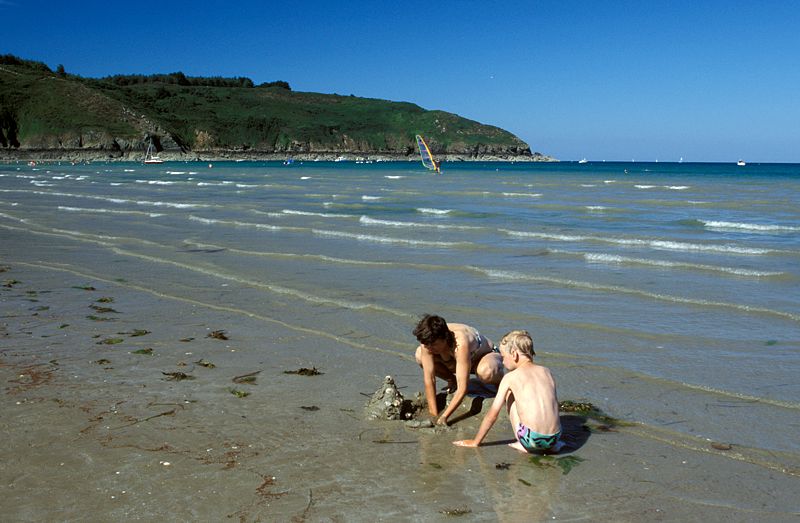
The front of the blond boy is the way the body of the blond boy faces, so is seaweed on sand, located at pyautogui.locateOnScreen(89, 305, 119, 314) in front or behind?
in front

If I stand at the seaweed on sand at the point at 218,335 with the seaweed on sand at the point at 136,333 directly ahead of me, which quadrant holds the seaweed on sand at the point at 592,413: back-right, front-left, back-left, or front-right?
back-left

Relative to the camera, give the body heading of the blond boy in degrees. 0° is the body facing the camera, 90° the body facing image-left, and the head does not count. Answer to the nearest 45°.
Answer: approximately 135°

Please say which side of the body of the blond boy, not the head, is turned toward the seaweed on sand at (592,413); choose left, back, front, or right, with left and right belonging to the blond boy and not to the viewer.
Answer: right

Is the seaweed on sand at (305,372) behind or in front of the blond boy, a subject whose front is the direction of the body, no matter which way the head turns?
in front

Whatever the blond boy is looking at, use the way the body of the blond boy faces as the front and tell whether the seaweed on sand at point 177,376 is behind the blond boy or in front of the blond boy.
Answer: in front

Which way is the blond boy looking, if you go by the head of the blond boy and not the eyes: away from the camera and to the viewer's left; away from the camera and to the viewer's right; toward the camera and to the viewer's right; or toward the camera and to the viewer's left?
away from the camera and to the viewer's left
